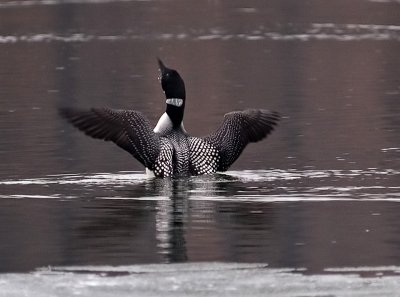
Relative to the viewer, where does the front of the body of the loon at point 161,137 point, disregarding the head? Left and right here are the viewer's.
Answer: facing away from the viewer and to the left of the viewer
